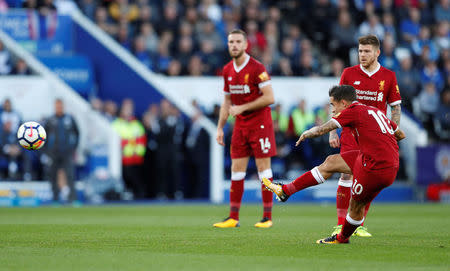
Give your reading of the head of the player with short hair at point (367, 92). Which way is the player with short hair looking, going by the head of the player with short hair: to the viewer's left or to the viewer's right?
to the viewer's left

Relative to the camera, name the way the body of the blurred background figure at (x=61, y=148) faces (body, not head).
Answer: toward the camera

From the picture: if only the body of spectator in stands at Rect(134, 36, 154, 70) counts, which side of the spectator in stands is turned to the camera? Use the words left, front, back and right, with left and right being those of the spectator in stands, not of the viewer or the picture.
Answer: front

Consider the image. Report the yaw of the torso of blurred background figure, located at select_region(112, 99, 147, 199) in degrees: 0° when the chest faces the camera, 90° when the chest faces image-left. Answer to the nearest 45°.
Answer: approximately 0°

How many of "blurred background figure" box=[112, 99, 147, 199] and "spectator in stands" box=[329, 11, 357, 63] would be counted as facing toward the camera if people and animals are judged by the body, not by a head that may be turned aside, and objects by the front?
2

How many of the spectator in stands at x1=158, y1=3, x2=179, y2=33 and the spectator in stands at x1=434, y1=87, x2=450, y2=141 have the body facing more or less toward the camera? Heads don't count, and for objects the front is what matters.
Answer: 2

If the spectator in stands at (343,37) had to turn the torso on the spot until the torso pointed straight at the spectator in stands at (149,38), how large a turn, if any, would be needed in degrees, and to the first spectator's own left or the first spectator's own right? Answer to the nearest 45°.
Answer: approximately 45° to the first spectator's own right

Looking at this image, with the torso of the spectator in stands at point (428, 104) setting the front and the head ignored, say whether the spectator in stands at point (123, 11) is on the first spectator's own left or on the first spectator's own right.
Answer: on the first spectator's own right

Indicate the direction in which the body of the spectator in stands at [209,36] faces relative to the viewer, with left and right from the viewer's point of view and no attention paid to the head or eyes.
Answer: facing the viewer
